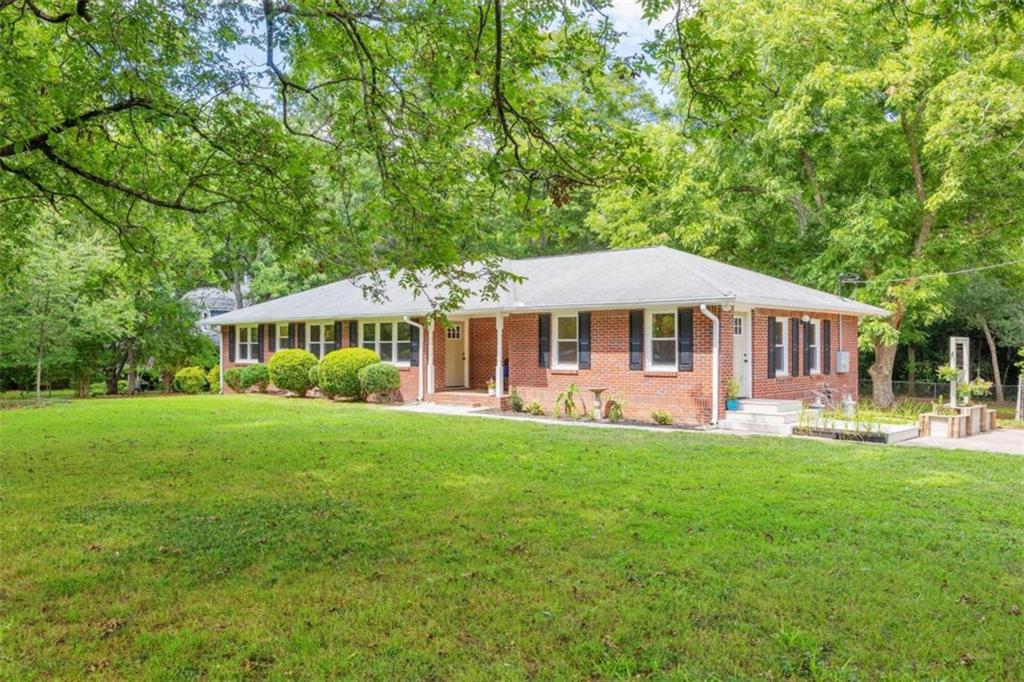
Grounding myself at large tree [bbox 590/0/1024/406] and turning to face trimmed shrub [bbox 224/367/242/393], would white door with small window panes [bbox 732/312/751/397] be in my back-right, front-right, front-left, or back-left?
front-left

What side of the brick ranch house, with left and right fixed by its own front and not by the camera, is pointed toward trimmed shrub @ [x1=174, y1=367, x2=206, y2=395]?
right

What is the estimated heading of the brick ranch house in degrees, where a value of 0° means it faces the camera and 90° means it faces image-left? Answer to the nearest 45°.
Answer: approximately 45°

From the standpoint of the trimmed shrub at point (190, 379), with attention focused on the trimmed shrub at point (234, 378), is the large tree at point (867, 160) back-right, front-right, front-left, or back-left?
front-left

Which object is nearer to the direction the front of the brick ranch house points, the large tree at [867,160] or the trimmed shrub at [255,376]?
the trimmed shrub

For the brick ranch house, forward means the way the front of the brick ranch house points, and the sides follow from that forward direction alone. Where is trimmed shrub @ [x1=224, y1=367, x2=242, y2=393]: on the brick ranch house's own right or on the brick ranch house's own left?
on the brick ranch house's own right

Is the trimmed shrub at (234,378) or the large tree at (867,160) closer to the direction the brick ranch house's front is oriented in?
the trimmed shrub

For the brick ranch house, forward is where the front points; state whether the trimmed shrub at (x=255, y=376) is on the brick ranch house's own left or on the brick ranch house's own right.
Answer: on the brick ranch house's own right

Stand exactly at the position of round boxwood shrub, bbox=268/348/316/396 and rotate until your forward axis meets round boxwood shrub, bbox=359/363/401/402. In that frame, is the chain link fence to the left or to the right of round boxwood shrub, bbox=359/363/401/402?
left

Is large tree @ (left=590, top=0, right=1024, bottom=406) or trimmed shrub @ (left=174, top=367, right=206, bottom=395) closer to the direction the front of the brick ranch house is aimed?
the trimmed shrub
